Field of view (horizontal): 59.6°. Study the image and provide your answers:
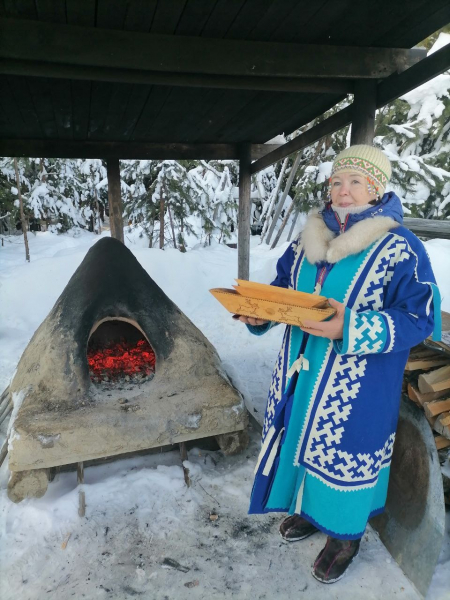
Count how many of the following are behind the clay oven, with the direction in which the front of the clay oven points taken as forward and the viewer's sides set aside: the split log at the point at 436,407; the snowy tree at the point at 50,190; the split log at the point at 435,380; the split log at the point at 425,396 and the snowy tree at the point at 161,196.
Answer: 2

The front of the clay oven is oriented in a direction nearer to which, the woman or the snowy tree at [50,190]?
the woman

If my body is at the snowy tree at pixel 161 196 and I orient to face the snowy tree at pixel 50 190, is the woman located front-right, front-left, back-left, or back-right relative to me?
back-left

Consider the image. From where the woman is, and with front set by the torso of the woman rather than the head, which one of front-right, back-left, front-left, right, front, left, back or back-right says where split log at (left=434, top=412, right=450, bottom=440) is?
back

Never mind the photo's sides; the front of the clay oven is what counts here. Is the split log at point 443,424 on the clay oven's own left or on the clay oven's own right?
on the clay oven's own left

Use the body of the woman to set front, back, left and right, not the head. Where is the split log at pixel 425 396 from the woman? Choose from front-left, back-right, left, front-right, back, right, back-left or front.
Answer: back

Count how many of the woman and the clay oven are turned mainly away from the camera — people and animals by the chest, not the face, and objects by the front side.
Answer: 0

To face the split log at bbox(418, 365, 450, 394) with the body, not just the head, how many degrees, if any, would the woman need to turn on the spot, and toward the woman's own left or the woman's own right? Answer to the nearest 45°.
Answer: approximately 180°

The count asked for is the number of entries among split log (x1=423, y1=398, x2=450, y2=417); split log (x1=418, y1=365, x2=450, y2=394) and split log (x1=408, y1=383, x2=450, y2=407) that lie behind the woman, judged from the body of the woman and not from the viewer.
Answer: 3

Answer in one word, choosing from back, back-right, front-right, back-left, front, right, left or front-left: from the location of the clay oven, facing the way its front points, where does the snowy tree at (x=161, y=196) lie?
back

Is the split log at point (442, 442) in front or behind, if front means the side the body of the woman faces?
behind

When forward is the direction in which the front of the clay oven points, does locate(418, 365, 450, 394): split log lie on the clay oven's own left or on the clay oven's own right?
on the clay oven's own left

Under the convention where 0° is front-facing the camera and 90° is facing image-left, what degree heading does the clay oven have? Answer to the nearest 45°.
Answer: approximately 0°

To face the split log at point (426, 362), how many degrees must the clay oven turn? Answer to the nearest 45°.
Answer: approximately 45° to its left

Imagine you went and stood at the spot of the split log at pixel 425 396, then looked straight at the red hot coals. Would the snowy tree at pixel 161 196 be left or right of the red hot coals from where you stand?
right

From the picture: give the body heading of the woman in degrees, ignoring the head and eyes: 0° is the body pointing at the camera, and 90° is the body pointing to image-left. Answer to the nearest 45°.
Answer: approximately 45°

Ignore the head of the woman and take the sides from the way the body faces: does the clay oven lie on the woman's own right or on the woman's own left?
on the woman's own right

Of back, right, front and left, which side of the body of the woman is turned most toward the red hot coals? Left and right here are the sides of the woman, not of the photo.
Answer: right
